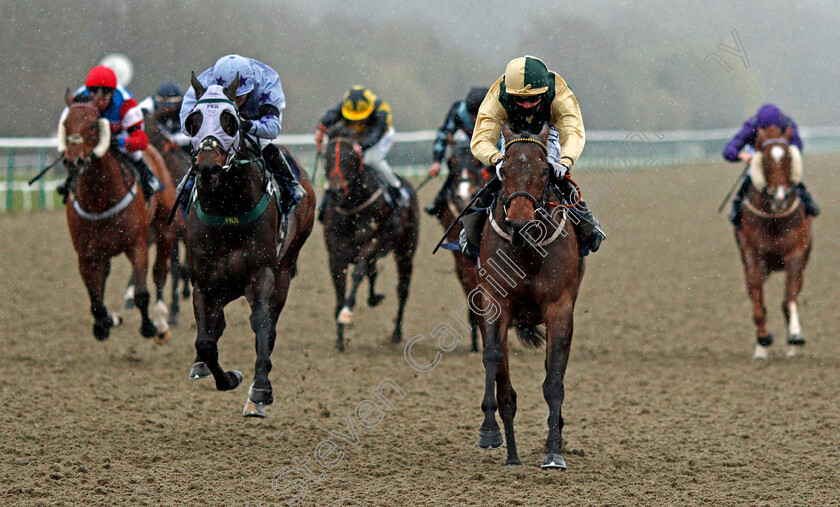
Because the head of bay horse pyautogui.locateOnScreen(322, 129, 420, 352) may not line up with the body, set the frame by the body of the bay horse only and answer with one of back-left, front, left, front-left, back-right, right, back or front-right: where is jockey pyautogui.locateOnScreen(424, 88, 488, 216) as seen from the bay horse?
left

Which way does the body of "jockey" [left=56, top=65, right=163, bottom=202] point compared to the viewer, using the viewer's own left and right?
facing the viewer and to the left of the viewer

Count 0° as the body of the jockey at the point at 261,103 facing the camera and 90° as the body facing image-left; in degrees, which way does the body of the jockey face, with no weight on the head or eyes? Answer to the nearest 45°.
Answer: approximately 45°

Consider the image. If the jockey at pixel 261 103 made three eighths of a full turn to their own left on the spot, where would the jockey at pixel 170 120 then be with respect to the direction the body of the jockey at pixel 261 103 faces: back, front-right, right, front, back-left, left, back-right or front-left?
left

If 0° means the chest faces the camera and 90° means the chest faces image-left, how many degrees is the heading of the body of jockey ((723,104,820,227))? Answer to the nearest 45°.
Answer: approximately 0°

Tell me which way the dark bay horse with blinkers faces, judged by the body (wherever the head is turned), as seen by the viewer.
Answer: toward the camera

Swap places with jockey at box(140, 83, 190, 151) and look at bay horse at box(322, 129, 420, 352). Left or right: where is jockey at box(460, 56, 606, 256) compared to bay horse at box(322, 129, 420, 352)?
right

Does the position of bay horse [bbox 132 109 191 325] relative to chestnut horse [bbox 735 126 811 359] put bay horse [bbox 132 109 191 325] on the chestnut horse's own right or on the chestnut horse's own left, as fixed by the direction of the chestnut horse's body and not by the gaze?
on the chestnut horse's own right

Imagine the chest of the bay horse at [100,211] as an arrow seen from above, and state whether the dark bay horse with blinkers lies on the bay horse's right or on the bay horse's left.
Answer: on the bay horse's left

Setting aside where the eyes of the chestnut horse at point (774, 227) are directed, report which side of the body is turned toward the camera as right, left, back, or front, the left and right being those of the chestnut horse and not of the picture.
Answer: front

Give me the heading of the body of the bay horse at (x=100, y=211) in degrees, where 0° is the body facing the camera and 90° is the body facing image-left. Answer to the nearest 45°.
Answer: approximately 45°

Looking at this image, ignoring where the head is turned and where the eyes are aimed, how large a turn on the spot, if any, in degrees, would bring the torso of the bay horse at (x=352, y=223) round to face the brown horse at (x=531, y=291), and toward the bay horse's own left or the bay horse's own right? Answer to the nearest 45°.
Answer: approximately 45° to the bay horse's own left

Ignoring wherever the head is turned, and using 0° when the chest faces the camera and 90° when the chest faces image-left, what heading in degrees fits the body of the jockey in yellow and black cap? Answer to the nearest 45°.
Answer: approximately 45°

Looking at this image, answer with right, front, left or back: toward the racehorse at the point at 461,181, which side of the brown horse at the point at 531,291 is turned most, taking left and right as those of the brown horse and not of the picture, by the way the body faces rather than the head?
back

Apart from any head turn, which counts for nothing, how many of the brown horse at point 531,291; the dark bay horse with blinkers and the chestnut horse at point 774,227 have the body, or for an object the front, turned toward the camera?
3

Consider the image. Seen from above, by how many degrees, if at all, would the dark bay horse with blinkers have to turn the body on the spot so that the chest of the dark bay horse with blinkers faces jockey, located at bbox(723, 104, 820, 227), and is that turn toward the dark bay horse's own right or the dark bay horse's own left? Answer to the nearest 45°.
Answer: approximately 135° to the dark bay horse's own left

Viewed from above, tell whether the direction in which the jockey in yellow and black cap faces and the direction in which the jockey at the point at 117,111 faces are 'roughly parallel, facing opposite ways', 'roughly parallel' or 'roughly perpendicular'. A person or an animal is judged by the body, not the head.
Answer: roughly parallel
